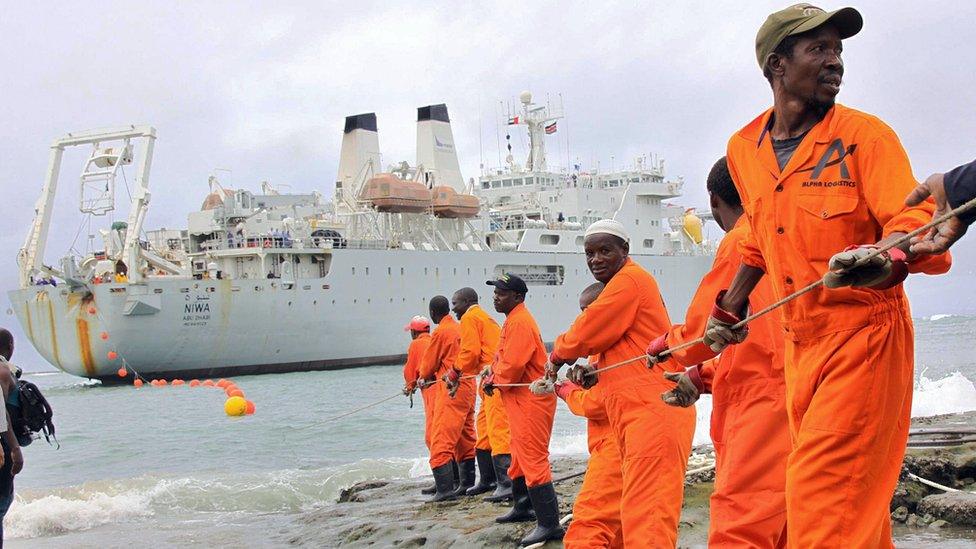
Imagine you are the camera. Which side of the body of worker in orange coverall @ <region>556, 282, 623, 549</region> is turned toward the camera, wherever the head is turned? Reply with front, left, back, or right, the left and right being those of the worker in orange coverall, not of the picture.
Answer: left

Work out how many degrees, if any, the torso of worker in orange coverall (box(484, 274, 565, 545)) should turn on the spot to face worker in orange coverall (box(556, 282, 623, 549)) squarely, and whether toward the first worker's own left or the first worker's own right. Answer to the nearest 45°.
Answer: approximately 90° to the first worker's own left

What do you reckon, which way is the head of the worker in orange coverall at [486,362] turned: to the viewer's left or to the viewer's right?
to the viewer's left

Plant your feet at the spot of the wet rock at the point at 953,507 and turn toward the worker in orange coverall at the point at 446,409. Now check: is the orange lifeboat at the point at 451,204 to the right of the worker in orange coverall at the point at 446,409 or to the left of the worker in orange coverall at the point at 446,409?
right

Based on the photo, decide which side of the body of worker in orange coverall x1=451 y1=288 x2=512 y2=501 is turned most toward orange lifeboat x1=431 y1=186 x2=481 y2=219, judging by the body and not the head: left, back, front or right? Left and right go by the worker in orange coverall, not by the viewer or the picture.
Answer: right

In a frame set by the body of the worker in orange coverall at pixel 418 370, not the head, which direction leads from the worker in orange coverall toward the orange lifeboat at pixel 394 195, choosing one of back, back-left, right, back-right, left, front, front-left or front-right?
right

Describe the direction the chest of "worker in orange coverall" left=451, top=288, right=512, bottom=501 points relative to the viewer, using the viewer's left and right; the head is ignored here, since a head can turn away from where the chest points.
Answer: facing to the left of the viewer

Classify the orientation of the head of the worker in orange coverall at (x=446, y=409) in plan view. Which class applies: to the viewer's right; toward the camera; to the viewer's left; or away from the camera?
to the viewer's left

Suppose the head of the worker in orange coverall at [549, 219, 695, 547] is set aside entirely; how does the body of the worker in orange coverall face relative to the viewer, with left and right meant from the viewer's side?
facing to the left of the viewer

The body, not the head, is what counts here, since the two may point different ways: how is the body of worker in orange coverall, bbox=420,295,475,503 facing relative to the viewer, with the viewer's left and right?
facing to the left of the viewer

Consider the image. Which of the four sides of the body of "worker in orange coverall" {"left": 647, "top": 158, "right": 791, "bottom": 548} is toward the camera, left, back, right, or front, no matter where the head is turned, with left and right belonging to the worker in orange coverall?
left

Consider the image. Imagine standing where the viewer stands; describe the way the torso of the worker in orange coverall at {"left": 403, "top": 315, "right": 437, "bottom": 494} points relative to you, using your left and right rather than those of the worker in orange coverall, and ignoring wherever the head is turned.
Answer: facing to the left of the viewer

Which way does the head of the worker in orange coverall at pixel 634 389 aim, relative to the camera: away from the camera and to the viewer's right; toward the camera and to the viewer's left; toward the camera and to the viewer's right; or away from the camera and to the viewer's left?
toward the camera and to the viewer's left
